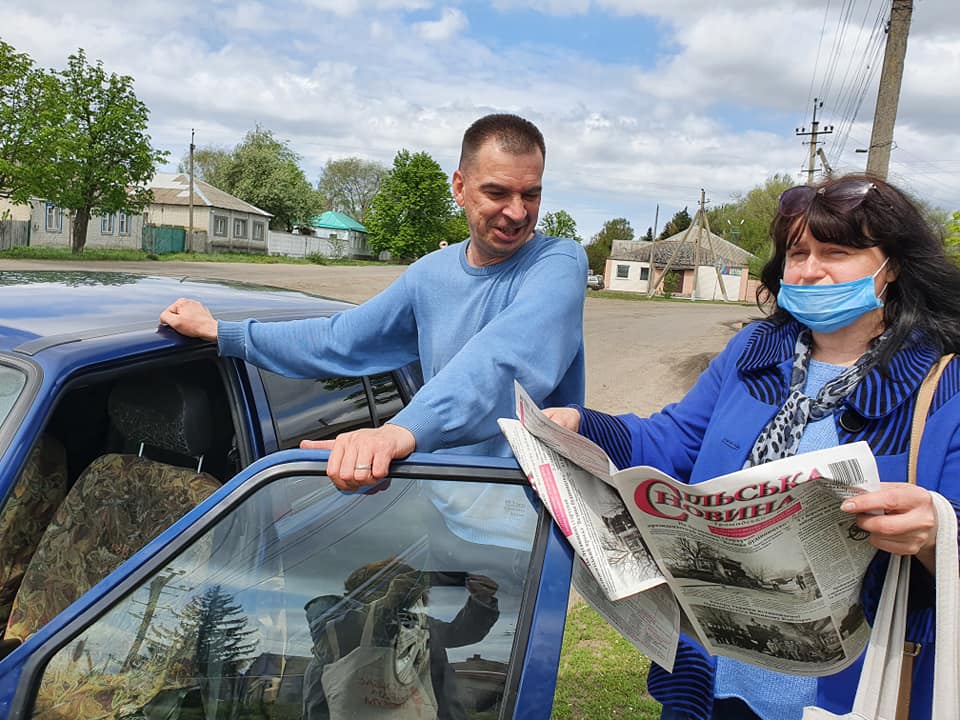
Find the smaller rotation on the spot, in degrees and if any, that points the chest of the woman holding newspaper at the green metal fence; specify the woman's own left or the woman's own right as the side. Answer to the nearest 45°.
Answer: approximately 90° to the woman's own right

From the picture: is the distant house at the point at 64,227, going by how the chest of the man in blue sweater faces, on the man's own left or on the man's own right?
on the man's own right

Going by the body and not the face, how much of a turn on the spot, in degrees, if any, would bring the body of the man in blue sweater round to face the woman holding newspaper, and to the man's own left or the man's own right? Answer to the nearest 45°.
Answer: approximately 90° to the man's own left

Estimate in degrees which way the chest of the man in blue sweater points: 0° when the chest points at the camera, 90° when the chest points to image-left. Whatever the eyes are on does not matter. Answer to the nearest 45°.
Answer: approximately 45°

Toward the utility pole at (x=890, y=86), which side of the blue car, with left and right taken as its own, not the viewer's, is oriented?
back

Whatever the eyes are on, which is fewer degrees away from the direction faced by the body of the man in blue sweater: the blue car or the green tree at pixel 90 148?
the blue car

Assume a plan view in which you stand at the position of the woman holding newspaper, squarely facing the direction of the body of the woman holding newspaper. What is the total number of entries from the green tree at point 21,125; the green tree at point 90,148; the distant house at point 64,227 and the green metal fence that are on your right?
4

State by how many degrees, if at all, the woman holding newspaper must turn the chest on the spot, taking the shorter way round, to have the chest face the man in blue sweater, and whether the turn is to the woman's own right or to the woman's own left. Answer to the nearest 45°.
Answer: approximately 45° to the woman's own right

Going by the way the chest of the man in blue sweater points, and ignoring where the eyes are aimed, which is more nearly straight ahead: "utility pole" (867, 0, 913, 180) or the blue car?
the blue car

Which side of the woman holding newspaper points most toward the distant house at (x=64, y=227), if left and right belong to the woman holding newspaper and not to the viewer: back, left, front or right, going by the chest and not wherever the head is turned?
right
